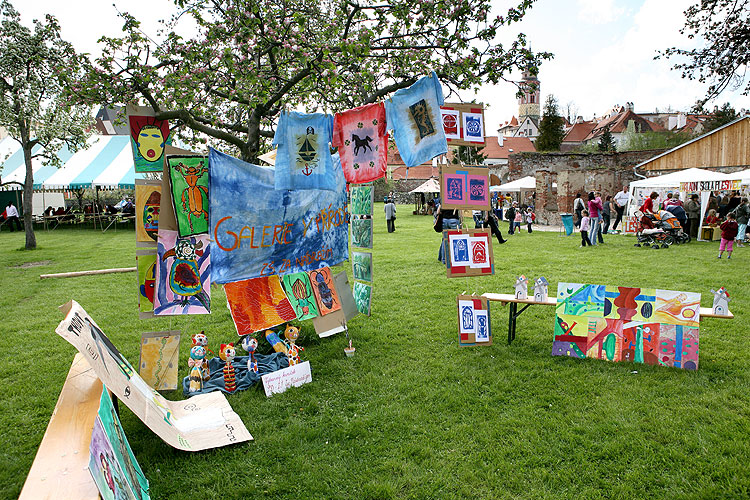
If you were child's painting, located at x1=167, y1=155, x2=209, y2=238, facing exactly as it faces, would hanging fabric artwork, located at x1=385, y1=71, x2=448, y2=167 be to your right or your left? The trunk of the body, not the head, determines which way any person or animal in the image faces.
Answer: on your left

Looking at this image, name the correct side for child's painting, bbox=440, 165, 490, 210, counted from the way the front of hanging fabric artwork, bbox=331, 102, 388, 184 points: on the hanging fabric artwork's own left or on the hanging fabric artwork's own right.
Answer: on the hanging fabric artwork's own left

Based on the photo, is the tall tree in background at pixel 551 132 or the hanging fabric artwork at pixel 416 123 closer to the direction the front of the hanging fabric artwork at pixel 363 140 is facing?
the hanging fabric artwork

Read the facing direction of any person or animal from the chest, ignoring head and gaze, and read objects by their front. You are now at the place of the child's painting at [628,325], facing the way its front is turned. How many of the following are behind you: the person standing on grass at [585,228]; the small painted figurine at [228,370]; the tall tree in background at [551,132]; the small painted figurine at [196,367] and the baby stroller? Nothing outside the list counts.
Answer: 3

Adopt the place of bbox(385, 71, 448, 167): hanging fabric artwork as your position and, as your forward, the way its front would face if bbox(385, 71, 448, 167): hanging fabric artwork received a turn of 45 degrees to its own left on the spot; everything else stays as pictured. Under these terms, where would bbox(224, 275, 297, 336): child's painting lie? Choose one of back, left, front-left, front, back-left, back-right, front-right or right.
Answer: back-right

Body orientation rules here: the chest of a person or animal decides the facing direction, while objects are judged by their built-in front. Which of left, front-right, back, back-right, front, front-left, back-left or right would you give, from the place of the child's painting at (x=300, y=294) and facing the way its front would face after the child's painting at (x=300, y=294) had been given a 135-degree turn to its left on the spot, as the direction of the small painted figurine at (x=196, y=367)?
back

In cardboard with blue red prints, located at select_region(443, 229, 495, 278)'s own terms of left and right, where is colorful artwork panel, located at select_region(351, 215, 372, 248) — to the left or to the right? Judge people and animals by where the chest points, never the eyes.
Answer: on its right

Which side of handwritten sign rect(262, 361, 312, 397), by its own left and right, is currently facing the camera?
front

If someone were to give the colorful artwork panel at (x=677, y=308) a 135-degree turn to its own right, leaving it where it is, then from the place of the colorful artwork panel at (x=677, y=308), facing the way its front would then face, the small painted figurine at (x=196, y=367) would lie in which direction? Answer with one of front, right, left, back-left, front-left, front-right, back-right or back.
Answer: left

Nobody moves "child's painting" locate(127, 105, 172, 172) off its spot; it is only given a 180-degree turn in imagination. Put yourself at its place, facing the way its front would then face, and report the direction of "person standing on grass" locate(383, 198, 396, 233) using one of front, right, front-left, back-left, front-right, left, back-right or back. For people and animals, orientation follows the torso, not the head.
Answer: front-right

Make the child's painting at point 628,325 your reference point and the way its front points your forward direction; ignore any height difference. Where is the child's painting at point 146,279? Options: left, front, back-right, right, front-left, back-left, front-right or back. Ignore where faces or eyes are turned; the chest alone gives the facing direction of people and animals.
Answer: front-right

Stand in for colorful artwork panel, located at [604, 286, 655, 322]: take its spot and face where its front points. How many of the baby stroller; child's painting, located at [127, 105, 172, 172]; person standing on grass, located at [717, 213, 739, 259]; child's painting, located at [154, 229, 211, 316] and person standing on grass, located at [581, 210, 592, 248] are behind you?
3

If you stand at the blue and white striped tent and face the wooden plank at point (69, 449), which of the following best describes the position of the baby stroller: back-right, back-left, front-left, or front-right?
front-left

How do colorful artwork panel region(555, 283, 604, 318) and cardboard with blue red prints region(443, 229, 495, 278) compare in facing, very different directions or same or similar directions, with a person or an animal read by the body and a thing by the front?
same or similar directions

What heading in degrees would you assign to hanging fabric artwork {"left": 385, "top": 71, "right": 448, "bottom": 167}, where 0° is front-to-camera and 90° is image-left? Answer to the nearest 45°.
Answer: approximately 0°

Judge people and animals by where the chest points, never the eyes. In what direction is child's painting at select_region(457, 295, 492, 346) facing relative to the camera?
toward the camera

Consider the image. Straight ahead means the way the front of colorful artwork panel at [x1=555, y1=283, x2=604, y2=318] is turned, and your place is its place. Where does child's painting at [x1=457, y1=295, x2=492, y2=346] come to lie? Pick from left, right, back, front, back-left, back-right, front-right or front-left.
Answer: right

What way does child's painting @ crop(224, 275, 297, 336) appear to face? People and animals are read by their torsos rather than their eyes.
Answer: toward the camera
